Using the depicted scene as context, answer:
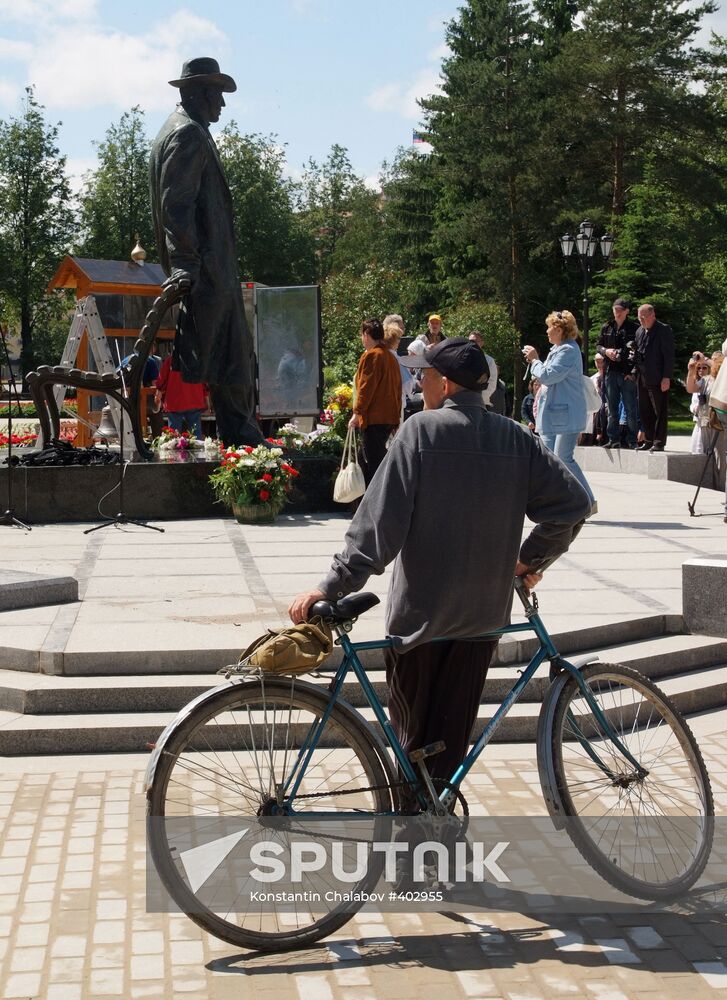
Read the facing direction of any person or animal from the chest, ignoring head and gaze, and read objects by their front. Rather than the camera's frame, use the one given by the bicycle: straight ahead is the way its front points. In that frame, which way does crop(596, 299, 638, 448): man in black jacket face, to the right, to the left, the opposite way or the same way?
to the right

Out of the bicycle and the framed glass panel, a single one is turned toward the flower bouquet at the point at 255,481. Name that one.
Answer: the framed glass panel

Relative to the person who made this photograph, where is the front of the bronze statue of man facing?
facing to the right of the viewer

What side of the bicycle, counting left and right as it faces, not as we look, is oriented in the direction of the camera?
right

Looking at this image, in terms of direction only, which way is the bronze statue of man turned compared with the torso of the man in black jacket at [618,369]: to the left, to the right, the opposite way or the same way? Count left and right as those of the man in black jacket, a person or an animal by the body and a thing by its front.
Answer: to the left

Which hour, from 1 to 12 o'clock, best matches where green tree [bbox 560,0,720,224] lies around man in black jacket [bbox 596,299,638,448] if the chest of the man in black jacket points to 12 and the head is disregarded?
The green tree is roughly at 6 o'clock from the man in black jacket.

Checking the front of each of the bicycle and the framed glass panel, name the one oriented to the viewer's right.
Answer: the bicycle

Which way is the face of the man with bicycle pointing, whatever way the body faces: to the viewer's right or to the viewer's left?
to the viewer's left

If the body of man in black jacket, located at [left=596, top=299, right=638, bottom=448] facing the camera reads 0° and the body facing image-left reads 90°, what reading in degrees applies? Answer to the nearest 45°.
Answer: approximately 0°

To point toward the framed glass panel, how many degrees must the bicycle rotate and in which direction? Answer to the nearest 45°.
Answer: approximately 90° to its left

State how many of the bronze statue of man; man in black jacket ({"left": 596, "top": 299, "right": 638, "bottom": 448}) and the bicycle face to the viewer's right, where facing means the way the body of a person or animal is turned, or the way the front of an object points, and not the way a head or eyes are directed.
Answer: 2

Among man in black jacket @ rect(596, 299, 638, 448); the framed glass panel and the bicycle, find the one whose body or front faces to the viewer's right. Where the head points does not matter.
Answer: the bicycle
